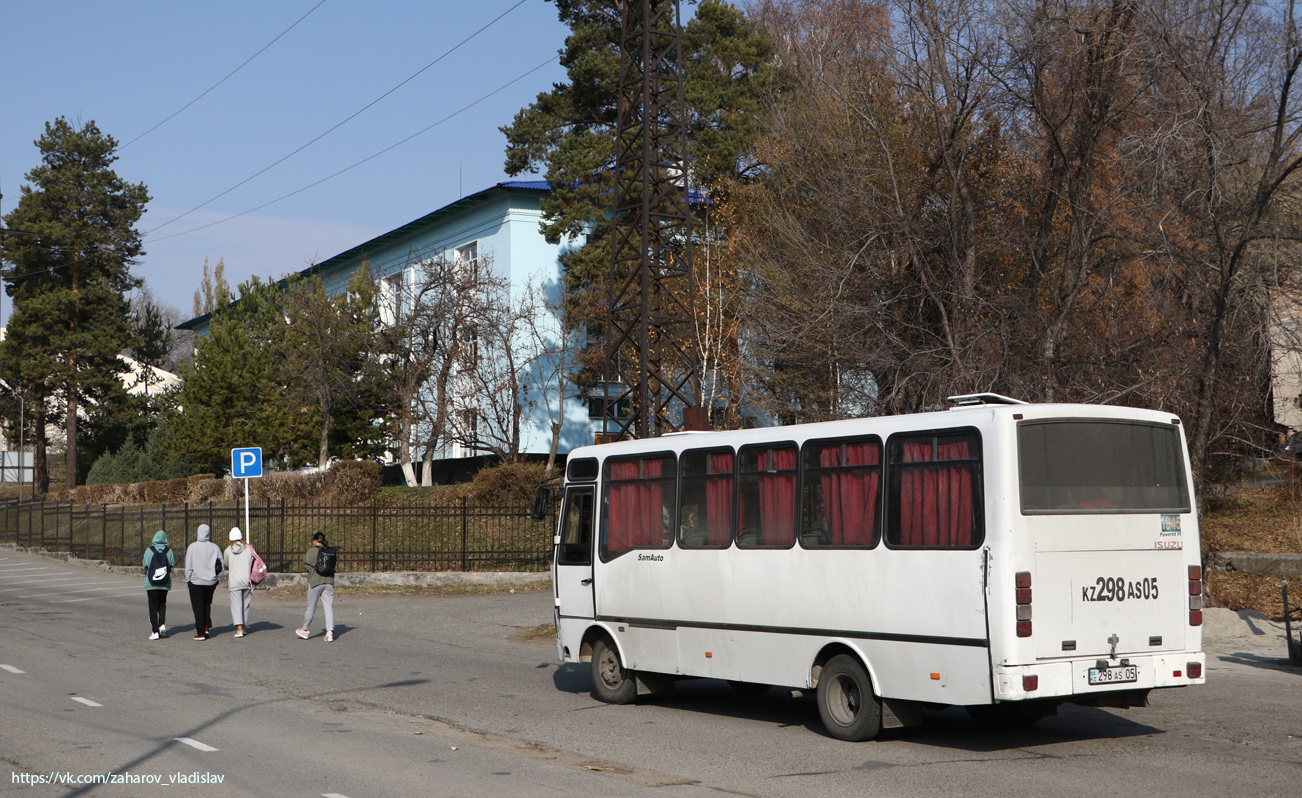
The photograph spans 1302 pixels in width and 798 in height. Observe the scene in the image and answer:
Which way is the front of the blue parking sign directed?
toward the camera

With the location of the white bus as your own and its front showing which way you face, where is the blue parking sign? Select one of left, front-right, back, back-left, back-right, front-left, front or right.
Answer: front

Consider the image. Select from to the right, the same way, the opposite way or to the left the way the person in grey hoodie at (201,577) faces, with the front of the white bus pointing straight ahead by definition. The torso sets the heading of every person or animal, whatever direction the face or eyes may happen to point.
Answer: the same way

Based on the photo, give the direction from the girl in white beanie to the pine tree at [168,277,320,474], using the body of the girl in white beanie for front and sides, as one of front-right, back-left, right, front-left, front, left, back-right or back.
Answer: front

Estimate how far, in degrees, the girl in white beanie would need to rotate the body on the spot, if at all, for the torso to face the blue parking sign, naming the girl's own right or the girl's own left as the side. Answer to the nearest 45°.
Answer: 0° — they already face it

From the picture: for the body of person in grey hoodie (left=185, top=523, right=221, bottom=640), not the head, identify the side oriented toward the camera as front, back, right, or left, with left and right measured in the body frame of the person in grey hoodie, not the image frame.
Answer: back

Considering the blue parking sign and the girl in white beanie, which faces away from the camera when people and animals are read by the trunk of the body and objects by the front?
the girl in white beanie

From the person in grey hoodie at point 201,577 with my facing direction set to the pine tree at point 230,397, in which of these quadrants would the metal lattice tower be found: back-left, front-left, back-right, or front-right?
front-right

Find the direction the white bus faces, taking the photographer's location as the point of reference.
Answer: facing away from the viewer and to the left of the viewer

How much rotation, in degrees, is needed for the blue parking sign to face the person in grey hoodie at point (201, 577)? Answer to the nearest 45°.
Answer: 0° — it already faces them

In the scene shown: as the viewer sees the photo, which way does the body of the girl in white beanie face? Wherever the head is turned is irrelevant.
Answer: away from the camera

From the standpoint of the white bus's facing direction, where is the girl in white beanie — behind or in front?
in front

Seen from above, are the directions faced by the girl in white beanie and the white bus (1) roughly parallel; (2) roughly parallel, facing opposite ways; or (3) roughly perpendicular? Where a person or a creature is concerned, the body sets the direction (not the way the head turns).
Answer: roughly parallel

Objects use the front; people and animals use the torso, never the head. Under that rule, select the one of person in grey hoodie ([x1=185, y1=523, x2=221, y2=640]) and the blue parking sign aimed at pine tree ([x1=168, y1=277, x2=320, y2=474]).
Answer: the person in grey hoodie
